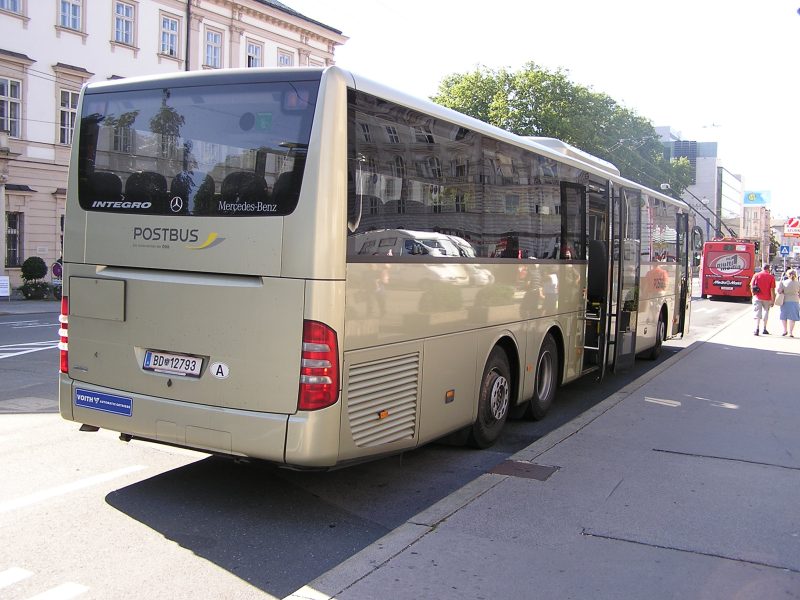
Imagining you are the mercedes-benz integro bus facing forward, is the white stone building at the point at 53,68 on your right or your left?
on your left

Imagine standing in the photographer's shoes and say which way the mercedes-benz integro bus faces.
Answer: facing away from the viewer and to the right of the viewer

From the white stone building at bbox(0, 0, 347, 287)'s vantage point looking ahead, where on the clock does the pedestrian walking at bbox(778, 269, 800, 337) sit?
The pedestrian walking is roughly at 12 o'clock from the white stone building.

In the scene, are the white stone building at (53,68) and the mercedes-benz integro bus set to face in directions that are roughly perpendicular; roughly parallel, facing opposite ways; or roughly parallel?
roughly perpendicular

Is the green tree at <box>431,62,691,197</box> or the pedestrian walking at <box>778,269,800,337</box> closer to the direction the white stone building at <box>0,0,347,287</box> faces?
the pedestrian walking

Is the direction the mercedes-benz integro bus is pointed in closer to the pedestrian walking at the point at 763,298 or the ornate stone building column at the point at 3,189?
the pedestrian walking

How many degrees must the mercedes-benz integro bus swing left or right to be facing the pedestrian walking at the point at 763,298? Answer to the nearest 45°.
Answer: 0° — it already faces them

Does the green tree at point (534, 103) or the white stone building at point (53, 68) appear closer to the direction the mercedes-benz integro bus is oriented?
the green tree
